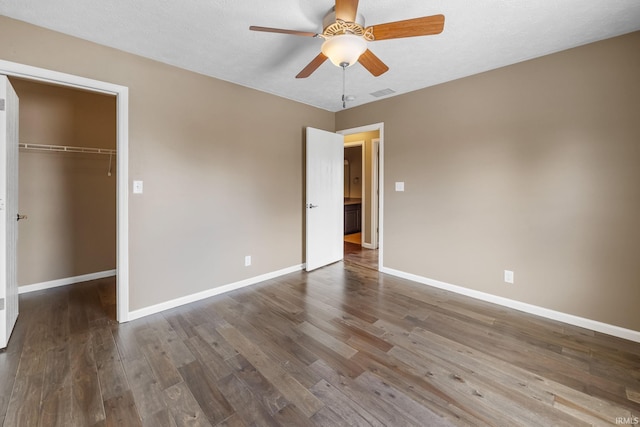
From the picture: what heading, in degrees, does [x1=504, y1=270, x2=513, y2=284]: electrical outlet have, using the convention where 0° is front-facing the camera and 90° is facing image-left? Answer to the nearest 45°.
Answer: approximately 45°

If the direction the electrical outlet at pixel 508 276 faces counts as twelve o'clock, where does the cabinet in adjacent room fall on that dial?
The cabinet in adjacent room is roughly at 3 o'clock from the electrical outlet.

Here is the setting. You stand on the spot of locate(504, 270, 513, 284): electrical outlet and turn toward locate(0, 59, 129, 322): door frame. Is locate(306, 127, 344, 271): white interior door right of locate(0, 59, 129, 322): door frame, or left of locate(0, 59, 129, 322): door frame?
right

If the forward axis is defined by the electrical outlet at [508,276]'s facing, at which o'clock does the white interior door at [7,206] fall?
The white interior door is roughly at 12 o'clock from the electrical outlet.

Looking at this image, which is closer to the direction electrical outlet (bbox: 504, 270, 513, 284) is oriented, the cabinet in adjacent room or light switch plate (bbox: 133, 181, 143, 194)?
the light switch plate
